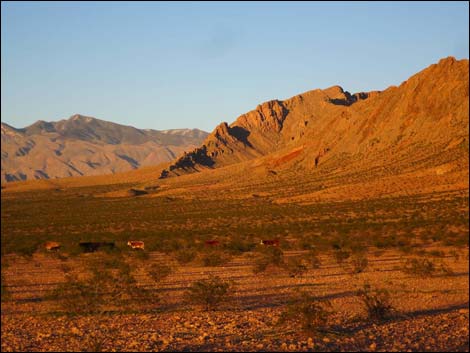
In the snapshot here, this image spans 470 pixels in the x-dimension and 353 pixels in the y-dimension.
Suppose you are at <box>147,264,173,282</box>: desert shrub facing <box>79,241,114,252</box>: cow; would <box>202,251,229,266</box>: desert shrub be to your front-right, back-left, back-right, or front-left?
front-right

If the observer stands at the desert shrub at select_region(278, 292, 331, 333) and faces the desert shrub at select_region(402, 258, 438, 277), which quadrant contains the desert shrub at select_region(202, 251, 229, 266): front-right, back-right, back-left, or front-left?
front-left
